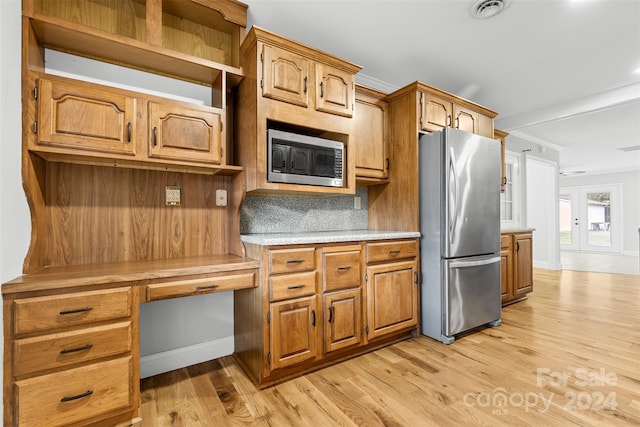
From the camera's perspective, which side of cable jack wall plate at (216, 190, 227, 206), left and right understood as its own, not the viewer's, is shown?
front

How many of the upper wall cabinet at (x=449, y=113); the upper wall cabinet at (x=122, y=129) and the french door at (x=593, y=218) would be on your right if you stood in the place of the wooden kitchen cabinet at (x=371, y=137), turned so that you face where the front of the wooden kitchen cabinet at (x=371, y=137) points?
1

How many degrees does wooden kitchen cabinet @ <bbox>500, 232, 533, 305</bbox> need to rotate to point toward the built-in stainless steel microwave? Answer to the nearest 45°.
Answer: approximately 90° to its right

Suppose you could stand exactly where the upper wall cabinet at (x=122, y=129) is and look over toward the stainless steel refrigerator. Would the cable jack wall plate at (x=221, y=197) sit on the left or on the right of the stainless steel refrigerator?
left

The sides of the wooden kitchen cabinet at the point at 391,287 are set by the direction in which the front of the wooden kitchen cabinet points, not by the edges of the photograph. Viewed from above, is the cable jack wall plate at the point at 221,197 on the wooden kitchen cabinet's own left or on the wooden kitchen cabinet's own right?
on the wooden kitchen cabinet's own right

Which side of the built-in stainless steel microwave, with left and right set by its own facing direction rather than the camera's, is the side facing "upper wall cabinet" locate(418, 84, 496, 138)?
left

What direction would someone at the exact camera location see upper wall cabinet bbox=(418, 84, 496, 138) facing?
facing the viewer and to the right of the viewer

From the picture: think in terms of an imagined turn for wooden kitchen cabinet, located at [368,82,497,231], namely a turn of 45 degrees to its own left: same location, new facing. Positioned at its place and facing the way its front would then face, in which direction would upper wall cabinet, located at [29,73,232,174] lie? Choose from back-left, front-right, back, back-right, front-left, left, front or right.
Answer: back-right

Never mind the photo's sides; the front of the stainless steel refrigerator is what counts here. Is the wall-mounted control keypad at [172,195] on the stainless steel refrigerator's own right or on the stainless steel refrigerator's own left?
on the stainless steel refrigerator's own right

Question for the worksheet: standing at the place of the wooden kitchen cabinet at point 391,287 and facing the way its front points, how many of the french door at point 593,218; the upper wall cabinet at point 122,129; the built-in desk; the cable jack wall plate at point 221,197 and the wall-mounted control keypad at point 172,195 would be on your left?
1

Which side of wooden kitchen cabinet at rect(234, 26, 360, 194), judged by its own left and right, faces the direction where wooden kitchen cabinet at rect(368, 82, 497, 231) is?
left

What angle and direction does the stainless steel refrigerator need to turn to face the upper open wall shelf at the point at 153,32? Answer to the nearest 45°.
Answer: approximately 90° to its right
